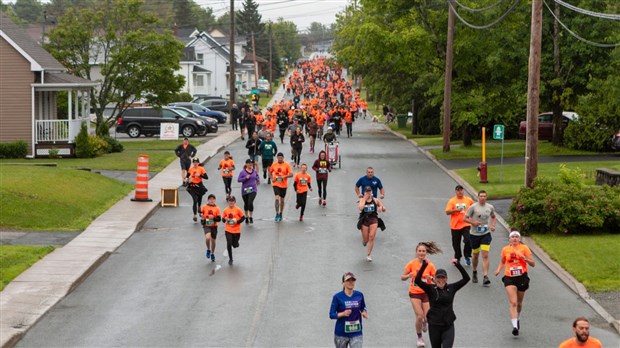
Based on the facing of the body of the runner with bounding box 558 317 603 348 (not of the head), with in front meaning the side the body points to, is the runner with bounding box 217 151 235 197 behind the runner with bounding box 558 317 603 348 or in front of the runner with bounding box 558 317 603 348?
behind

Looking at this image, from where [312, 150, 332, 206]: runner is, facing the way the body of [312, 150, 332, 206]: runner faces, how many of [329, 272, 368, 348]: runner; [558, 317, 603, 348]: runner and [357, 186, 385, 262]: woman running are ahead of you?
3

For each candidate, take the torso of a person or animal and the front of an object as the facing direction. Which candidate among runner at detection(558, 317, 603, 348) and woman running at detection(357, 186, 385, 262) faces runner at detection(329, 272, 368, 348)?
the woman running

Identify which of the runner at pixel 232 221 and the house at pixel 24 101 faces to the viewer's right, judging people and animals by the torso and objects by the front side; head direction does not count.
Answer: the house

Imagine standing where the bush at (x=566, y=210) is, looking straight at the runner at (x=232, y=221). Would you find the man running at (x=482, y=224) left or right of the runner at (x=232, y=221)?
left

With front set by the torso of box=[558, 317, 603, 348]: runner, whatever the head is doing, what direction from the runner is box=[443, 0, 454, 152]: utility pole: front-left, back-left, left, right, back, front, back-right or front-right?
back

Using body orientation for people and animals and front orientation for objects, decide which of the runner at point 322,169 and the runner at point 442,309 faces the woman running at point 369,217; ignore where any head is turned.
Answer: the runner at point 322,169

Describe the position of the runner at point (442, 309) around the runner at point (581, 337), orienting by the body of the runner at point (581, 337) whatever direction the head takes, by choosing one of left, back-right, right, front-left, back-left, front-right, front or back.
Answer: back-right

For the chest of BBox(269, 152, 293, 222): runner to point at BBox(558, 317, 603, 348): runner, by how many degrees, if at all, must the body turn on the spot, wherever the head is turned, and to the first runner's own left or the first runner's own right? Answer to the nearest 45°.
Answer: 0° — they already face them

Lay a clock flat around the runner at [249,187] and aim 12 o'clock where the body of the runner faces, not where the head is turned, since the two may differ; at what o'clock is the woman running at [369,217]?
The woman running is roughly at 11 o'clock from the runner.
